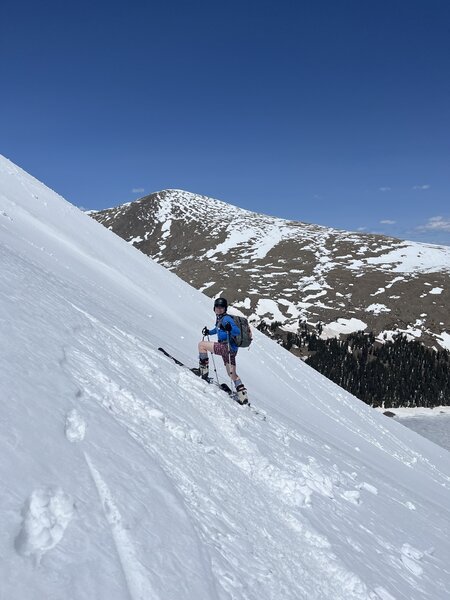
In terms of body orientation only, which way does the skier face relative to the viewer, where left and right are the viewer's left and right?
facing the viewer and to the left of the viewer
